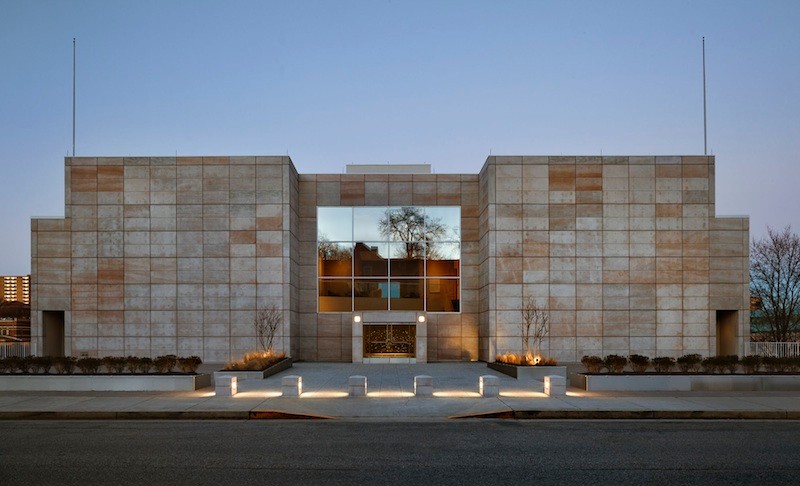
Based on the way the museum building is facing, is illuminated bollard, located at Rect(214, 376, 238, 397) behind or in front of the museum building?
in front

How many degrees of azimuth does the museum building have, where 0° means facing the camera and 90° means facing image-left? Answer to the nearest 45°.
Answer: approximately 0°

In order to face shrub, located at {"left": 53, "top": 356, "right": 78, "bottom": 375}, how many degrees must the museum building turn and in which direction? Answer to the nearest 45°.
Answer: approximately 45° to its right

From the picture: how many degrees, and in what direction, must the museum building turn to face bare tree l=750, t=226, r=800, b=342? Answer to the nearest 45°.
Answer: approximately 135° to its left

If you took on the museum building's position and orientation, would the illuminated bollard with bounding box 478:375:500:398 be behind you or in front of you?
in front
